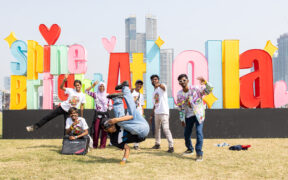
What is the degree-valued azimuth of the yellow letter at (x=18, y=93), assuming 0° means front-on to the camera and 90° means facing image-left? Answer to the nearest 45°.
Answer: approximately 0°

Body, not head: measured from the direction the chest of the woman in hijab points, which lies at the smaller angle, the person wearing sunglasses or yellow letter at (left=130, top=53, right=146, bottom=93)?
the person wearing sunglasses

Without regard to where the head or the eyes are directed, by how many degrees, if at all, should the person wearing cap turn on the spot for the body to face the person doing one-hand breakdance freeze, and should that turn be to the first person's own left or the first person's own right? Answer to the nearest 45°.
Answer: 0° — they already face them

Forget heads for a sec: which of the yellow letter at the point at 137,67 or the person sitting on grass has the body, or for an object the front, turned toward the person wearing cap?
the yellow letter

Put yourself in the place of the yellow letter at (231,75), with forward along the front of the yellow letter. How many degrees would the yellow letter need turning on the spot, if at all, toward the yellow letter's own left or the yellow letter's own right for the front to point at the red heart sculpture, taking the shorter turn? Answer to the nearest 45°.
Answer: approximately 90° to the yellow letter's own right

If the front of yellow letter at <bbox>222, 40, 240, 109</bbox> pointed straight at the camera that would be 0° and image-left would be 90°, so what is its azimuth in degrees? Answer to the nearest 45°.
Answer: approximately 0°

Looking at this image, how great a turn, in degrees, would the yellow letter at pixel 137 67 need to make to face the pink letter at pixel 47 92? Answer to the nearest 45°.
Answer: approximately 90° to its right
